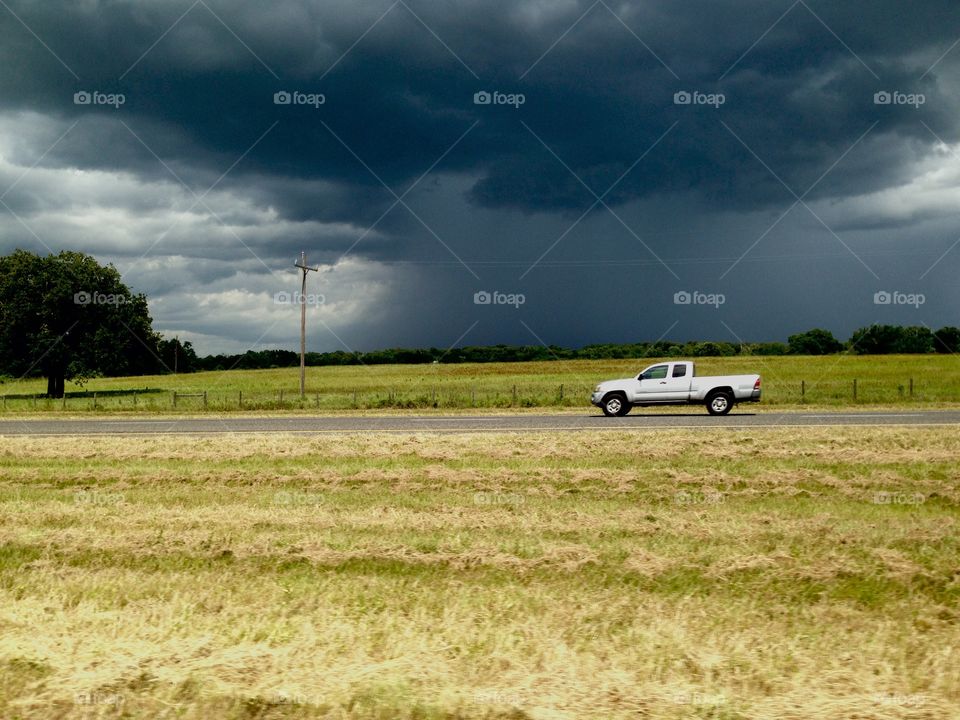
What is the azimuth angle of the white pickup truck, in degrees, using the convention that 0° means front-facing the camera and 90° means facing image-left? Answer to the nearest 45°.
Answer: approximately 90°
